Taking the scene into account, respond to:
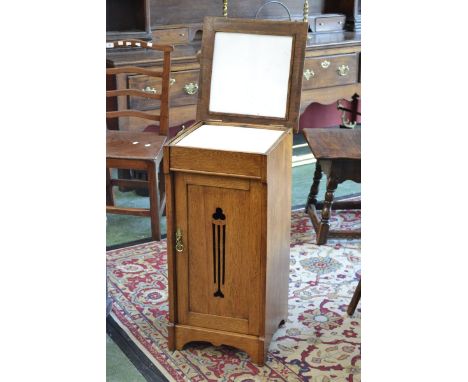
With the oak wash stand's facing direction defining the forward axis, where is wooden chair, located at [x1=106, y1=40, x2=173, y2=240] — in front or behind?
behind

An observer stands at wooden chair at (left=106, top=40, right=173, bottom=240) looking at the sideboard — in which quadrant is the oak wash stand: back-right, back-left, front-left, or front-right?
back-right

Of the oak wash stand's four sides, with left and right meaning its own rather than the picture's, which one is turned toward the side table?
back

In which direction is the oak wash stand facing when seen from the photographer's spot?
facing the viewer

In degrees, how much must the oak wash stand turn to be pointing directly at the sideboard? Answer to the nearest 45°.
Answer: approximately 180°
